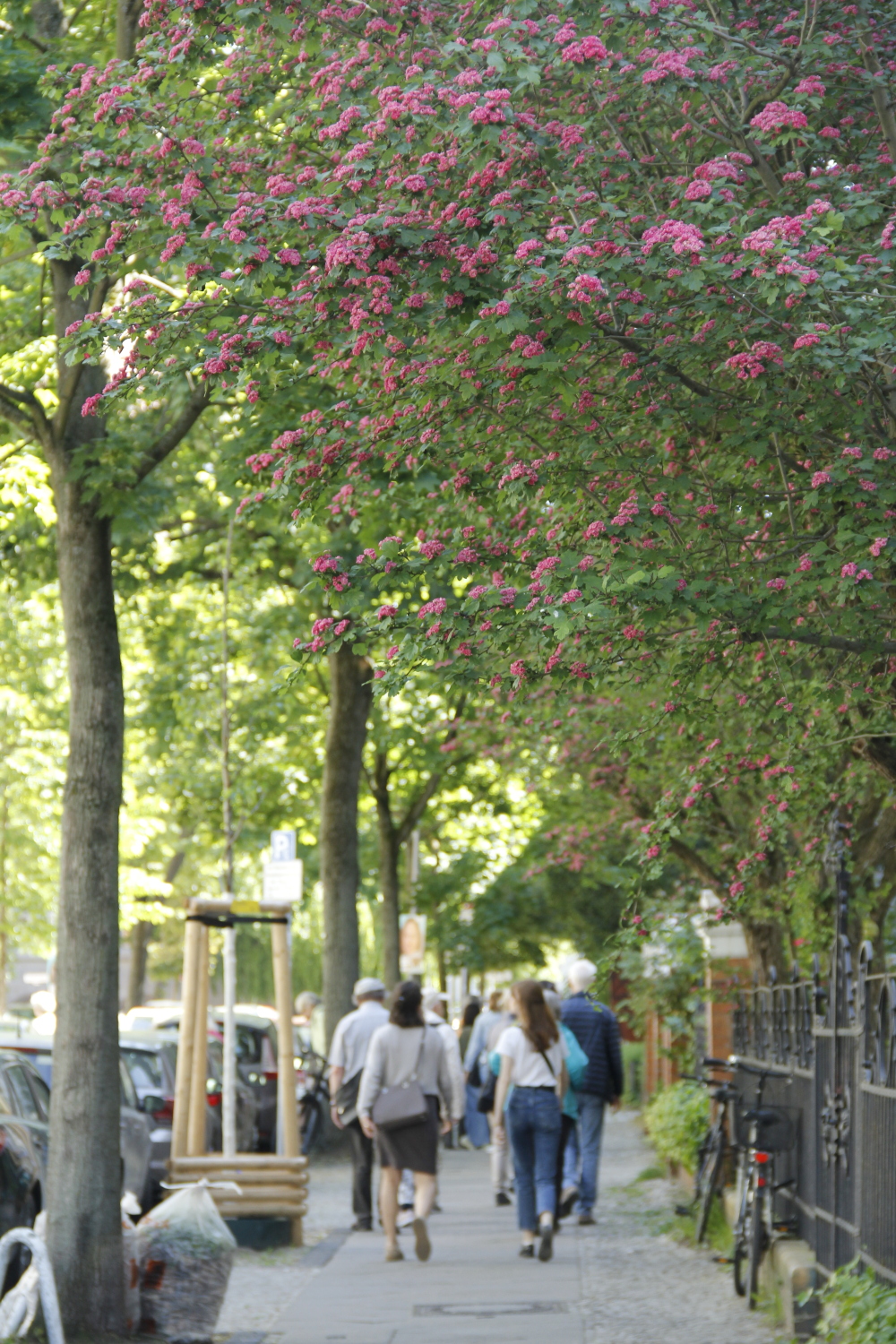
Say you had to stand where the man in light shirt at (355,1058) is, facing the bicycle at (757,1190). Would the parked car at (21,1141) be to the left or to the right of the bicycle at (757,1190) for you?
right

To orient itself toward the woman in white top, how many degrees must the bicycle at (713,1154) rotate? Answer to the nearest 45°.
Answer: approximately 90° to its left

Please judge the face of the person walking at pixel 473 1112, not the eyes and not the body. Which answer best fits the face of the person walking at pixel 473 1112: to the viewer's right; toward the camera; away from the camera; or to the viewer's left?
away from the camera

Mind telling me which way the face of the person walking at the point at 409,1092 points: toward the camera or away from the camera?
away from the camera

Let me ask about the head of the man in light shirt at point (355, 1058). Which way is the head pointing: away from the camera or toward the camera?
away from the camera

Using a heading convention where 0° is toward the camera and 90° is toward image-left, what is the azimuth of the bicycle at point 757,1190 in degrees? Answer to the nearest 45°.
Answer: approximately 180°

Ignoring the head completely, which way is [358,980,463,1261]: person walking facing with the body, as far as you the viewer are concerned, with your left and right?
facing away from the viewer

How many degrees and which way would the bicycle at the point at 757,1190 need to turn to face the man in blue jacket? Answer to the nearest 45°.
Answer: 0° — it already faces them

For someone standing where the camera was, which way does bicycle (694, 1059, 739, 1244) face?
facing away from the viewer
